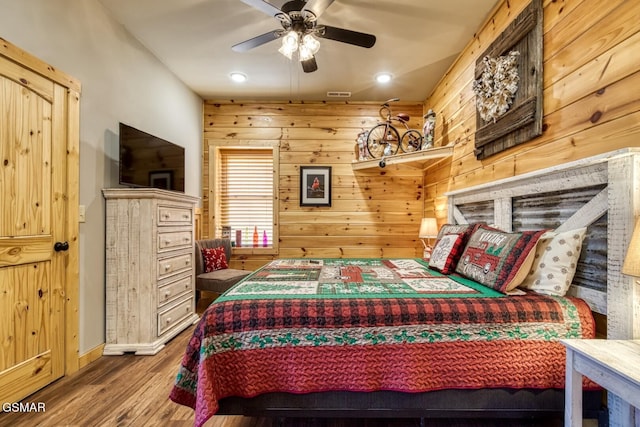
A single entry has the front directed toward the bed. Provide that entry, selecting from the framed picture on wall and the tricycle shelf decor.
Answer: the framed picture on wall

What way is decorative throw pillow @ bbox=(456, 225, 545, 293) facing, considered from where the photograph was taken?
facing the viewer and to the left of the viewer

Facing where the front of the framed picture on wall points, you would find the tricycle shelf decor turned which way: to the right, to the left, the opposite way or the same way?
to the right

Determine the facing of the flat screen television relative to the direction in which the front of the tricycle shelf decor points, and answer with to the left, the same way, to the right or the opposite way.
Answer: the opposite way

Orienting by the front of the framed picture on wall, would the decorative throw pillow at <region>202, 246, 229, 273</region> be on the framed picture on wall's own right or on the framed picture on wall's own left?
on the framed picture on wall's own right

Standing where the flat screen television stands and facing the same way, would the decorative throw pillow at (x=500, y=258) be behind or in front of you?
in front

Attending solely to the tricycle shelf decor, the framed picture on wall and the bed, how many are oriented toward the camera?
1

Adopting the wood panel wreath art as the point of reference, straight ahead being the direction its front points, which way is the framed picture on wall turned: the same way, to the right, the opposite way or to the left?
to the left

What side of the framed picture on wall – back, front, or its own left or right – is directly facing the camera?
front

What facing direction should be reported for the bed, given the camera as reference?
facing to the left of the viewer

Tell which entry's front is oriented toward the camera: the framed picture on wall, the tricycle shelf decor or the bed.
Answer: the framed picture on wall

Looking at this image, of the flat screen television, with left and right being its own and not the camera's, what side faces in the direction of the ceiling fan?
front

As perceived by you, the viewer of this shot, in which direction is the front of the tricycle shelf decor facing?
facing to the left of the viewer

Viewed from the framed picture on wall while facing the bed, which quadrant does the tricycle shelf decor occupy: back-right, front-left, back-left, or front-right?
front-left

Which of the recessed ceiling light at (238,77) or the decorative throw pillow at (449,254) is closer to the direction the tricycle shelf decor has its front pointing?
the recessed ceiling light

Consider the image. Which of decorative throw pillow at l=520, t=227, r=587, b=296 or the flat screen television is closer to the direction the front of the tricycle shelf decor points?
the flat screen television
